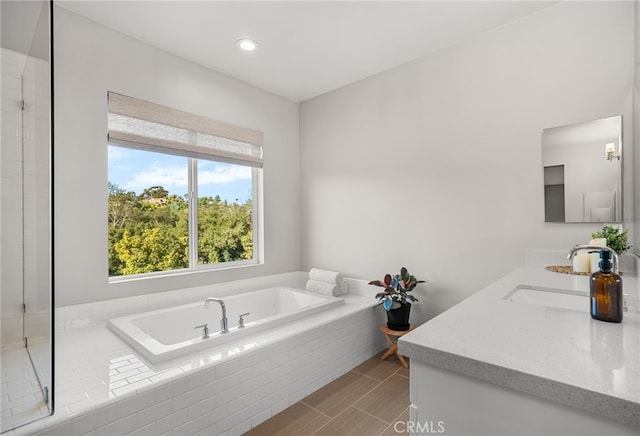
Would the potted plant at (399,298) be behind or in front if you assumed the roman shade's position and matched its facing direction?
in front

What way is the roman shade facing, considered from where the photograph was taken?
facing the viewer and to the right of the viewer

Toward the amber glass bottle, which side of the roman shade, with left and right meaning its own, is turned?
front

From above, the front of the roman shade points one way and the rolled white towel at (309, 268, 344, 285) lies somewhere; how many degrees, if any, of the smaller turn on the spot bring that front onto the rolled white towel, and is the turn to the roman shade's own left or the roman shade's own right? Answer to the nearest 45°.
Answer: approximately 45° to the roman shade's own left

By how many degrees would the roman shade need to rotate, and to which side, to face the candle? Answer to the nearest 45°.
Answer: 0° — it already faces it
